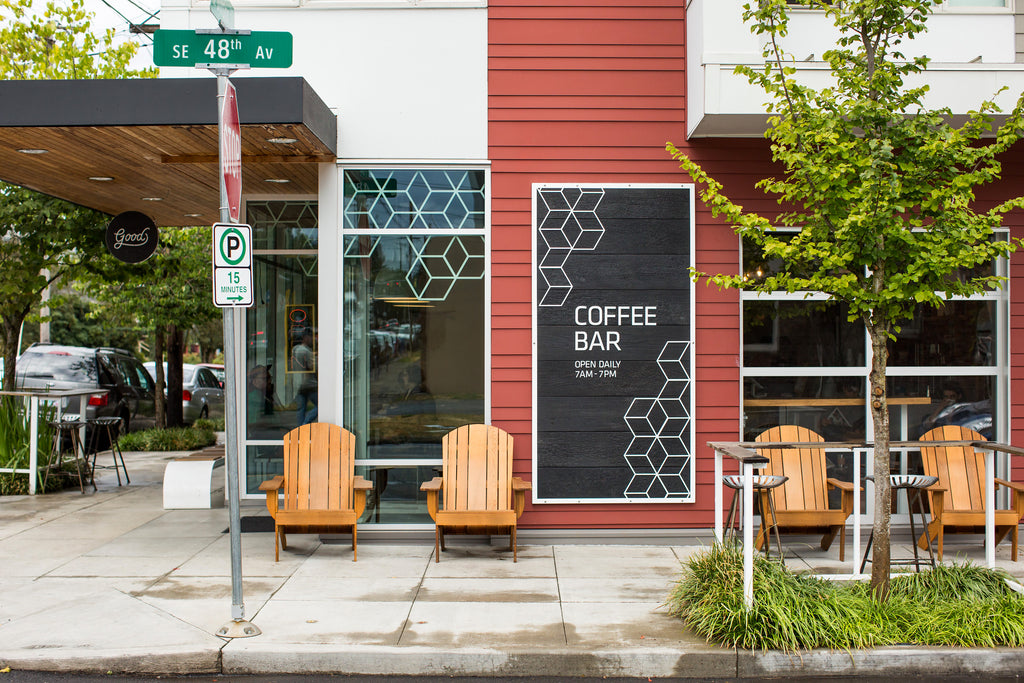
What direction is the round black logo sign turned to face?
toward the camera

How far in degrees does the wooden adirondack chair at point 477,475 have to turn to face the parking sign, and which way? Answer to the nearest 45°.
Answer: approximately 45° to its right

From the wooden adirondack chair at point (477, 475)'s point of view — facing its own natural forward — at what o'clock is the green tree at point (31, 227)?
The green tree is roughly at 4 o'clock from the wooden adirondack chair.

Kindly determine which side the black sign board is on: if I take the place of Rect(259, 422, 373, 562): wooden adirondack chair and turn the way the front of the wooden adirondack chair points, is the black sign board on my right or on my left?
on my left

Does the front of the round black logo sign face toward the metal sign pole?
yes

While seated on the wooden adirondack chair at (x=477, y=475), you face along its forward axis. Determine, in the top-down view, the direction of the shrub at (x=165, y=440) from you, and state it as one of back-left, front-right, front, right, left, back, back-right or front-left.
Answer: back-right

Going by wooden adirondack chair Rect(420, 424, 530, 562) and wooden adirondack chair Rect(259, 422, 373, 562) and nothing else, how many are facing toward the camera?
2

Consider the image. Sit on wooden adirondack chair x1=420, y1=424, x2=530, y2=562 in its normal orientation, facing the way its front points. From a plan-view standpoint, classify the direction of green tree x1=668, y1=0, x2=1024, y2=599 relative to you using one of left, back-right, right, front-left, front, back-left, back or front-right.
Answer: front-left

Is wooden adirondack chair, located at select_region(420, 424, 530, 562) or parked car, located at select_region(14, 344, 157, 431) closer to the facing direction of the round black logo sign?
the wooden adirondack chair

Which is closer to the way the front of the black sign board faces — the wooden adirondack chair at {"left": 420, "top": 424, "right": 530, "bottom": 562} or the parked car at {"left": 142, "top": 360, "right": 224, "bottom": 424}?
the wooden adirondack chair

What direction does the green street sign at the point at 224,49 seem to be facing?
toward the camera

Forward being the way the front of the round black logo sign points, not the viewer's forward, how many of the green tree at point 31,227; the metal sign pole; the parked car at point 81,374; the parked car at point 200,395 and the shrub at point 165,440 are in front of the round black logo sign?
1

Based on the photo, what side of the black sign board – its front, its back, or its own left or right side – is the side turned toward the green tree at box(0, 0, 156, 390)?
right

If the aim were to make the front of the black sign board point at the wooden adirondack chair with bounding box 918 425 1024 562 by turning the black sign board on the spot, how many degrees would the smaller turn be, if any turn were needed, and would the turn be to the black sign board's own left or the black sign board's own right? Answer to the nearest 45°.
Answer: approximately 90° to the black sign board's own left

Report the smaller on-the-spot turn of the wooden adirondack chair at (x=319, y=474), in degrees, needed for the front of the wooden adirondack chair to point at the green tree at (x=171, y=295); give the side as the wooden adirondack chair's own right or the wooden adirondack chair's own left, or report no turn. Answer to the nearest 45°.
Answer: approximately 180°
